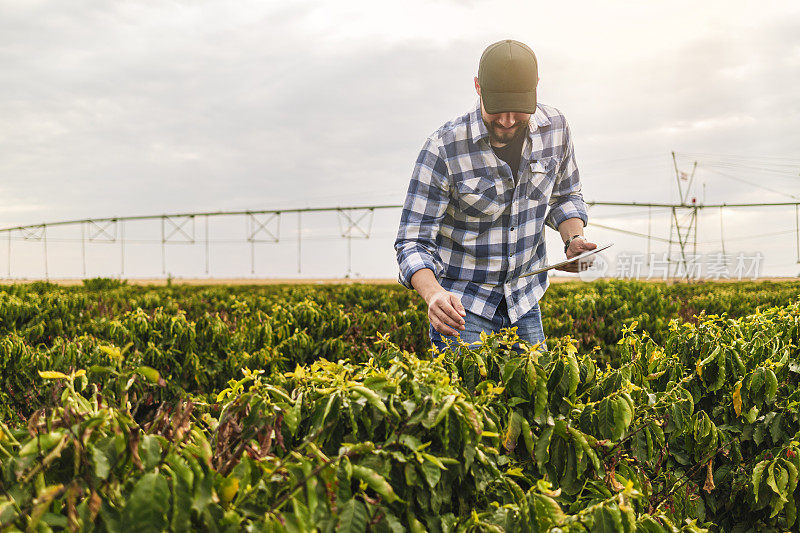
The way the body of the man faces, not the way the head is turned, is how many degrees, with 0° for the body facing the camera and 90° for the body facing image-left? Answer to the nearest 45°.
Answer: approximately 0°
